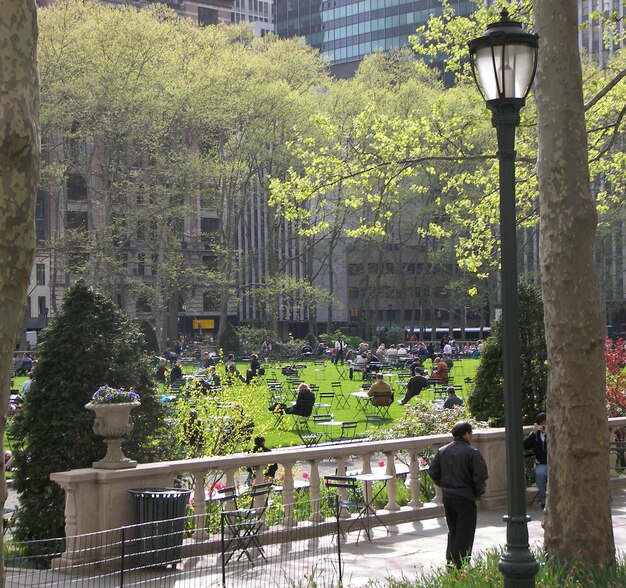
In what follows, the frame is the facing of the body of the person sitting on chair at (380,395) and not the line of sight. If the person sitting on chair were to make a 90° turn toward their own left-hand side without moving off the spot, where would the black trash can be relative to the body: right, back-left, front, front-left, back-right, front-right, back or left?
left

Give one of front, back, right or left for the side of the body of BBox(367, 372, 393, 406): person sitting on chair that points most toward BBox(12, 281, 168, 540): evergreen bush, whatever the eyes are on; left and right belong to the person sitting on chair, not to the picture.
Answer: back

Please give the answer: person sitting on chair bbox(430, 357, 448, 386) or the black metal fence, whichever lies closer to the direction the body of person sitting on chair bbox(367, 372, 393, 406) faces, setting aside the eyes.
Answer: the person sitting on chair

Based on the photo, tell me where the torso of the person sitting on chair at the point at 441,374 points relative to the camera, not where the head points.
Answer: to the viewer's left

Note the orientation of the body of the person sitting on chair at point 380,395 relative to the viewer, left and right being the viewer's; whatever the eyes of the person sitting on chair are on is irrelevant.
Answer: facing away from the viewer

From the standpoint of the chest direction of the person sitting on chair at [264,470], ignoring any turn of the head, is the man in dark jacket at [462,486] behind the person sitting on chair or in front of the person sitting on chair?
behind

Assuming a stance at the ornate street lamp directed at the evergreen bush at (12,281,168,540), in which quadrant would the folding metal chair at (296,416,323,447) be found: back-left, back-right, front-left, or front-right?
front-right

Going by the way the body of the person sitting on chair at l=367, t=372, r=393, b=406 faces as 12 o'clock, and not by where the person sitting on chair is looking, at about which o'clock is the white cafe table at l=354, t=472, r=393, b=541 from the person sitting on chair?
The white cafe table is roughly at 6 o'clock from the person sitting on chair.
